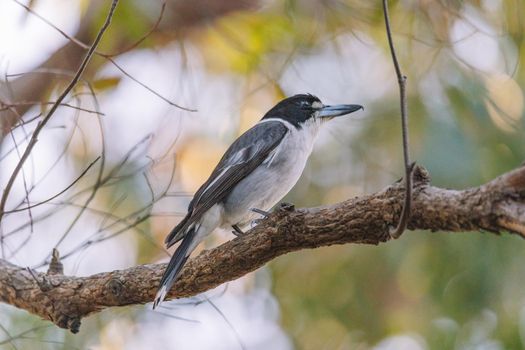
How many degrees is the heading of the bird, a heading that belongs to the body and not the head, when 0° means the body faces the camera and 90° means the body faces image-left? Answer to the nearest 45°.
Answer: approximately 270°
